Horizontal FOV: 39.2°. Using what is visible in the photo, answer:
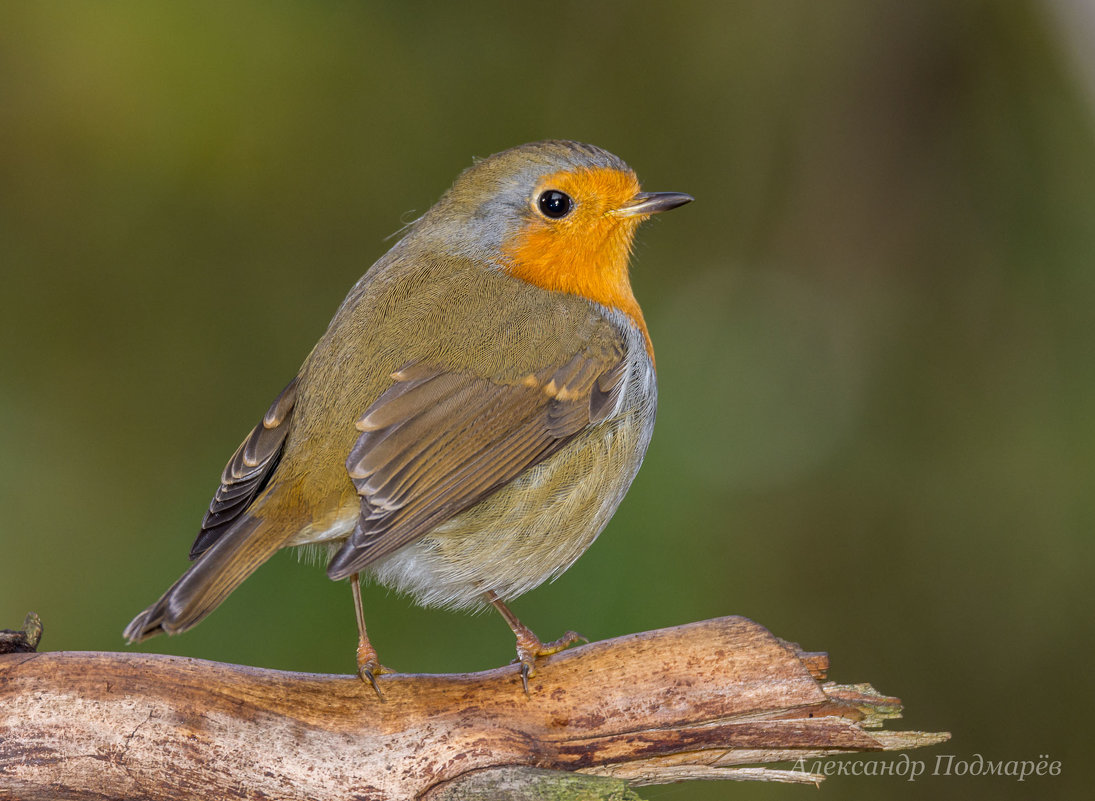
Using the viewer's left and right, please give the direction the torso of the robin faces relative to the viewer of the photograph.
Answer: facing away from the viewer and to the right of the viewer
